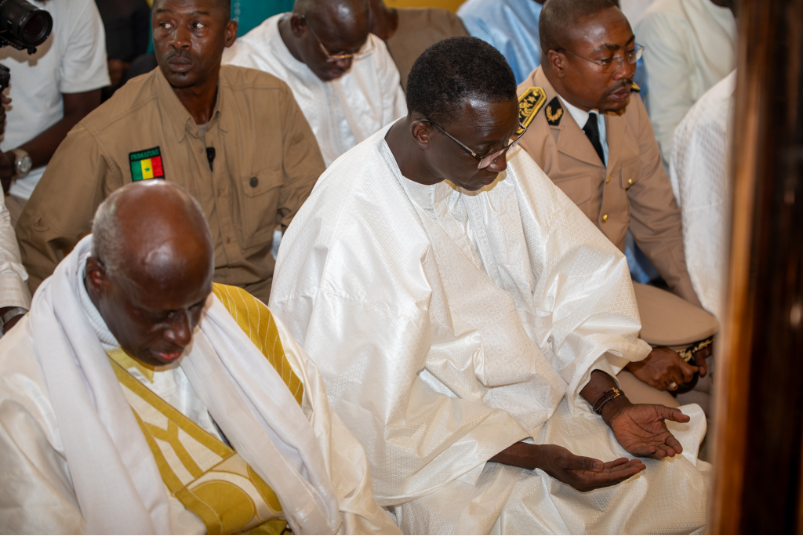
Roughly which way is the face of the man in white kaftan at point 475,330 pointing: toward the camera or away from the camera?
toward the camera

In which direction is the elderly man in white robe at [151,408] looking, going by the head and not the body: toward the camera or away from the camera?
toward the camera

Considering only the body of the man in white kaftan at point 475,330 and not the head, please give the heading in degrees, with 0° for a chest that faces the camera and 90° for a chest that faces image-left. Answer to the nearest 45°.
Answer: approximately 315°

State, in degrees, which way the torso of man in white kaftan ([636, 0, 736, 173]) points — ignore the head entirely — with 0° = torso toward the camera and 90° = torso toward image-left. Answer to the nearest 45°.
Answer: approximately 315°

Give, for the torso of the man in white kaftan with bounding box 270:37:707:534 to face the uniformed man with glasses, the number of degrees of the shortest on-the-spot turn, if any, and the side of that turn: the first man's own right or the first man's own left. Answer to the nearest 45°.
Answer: approximately 135° to the first man's own left

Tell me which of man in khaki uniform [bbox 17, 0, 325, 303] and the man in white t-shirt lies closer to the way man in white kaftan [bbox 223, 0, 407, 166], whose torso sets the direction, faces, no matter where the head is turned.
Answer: the man in khaki uniform

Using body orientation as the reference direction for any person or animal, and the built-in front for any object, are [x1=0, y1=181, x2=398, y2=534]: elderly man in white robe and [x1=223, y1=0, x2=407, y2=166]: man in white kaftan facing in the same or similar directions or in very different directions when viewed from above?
same or similar directions

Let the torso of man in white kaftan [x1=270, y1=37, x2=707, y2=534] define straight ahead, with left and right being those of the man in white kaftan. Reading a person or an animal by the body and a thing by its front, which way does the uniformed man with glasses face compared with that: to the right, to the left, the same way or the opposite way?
the same way

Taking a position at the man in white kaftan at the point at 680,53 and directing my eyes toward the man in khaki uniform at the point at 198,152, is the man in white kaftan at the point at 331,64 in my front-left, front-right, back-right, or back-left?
front-right

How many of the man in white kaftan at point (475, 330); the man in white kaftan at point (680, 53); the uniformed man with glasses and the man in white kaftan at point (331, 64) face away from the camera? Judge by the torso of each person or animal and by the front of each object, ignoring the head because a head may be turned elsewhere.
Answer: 0

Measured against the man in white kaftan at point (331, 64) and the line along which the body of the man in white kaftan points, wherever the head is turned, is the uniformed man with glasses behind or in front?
in front

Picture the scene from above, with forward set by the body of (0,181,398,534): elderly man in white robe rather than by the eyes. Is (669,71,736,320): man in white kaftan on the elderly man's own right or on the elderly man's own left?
on the elderly man's own left

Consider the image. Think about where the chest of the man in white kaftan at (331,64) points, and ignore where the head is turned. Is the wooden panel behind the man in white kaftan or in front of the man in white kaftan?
in front

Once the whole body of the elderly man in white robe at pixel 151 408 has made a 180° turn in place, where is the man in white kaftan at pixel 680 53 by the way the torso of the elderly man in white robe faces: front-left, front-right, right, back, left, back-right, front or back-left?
right

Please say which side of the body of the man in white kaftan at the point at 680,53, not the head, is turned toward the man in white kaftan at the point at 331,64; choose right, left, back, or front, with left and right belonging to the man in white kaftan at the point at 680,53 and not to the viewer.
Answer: right

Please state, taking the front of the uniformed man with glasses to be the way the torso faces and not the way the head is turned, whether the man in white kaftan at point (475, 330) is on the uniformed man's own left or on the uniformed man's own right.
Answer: on the uniformed man's own right

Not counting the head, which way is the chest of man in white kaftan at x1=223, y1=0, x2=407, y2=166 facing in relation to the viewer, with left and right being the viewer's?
facing the viewer and to the right of the viewer
